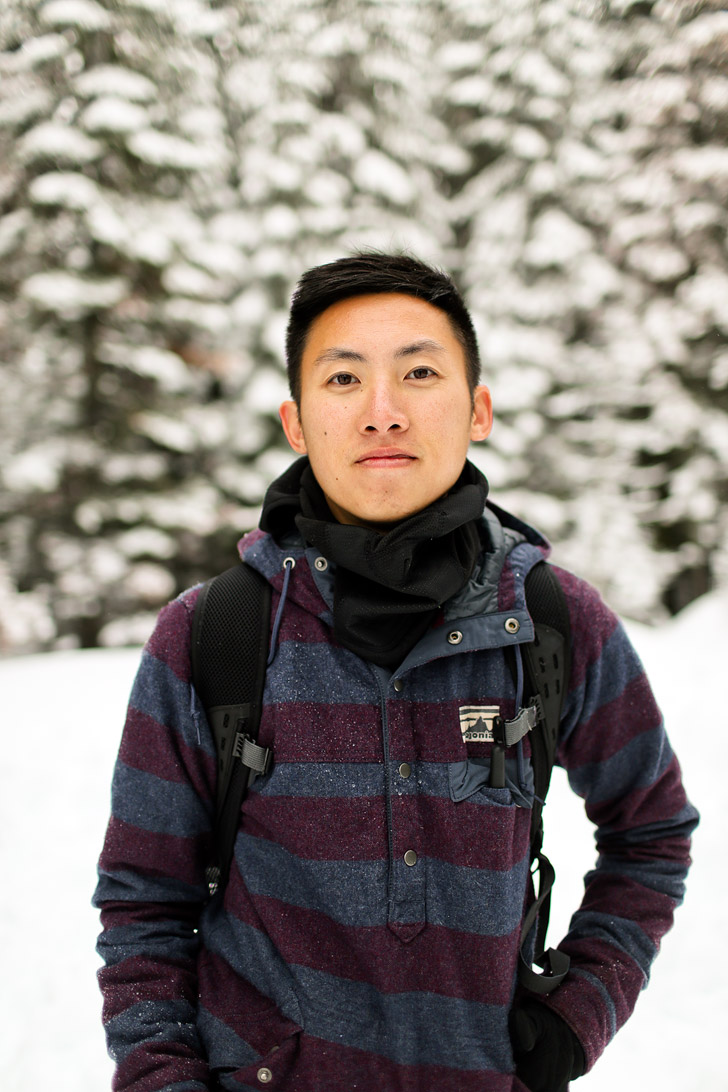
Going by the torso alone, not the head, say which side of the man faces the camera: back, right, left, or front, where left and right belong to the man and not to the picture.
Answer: front

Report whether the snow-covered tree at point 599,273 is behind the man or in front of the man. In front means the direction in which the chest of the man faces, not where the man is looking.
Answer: behind
